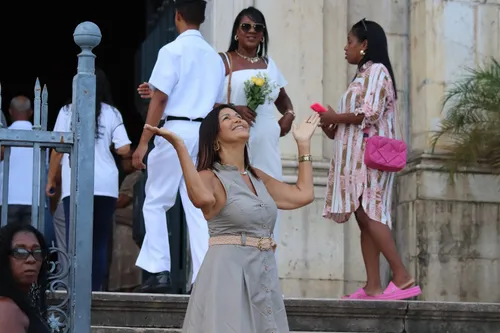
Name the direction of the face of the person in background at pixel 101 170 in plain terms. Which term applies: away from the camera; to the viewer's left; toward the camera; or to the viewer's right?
away from the camera

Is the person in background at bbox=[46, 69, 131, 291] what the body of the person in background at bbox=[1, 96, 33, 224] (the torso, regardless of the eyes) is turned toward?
no

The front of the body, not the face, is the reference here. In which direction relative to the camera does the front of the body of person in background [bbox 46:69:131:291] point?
away from the camera

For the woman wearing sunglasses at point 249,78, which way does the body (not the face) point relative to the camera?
toward the camera

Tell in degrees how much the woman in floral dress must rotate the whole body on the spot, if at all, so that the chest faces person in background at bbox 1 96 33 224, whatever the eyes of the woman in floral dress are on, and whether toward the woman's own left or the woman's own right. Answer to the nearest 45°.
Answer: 0° — they already face them

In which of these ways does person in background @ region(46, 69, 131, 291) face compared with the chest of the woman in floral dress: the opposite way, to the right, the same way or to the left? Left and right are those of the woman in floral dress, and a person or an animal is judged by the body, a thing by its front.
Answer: to the right

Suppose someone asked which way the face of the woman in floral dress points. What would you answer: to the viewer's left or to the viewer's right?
to the viewer's left

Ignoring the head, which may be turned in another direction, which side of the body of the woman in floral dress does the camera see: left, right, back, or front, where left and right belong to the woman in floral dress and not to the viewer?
left
